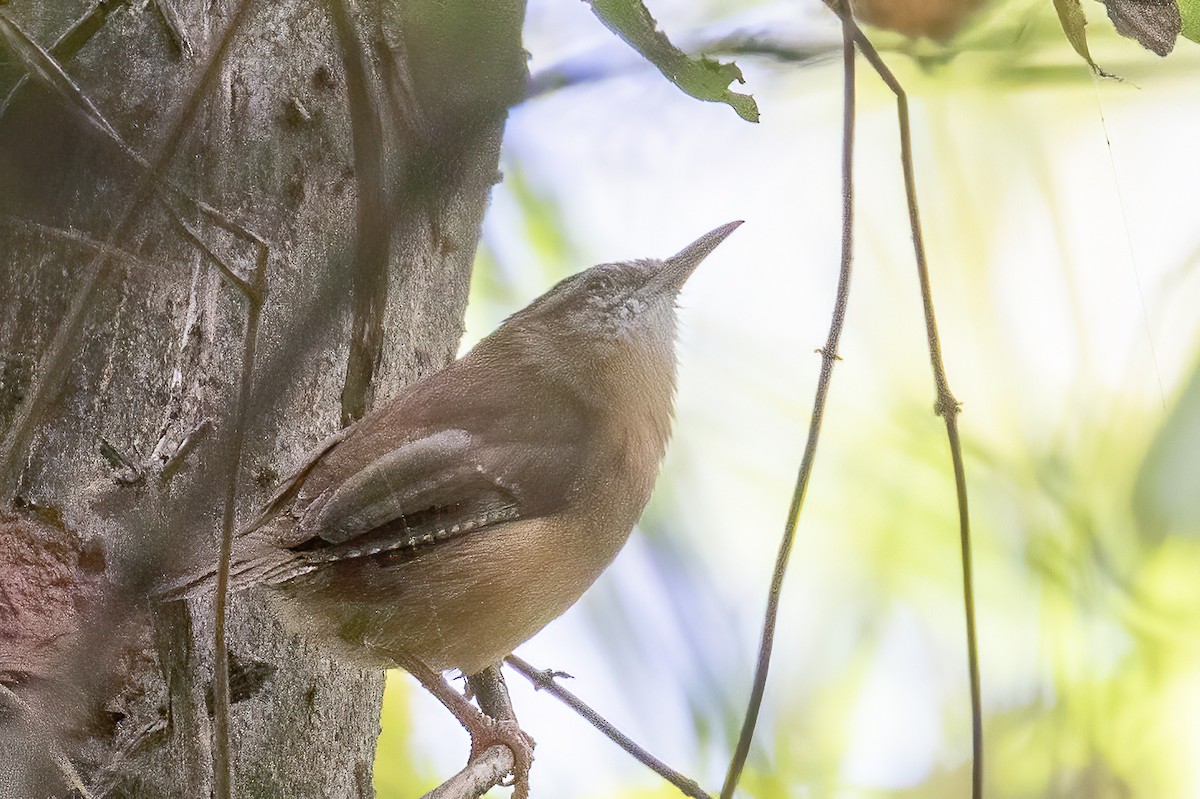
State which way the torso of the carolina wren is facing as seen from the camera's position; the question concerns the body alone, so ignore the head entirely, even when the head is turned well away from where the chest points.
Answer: to the viewer's right

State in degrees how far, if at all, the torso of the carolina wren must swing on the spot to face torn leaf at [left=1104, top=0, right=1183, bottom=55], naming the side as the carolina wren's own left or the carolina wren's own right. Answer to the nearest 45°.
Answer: approximately 45° to the carolina wren's own right
